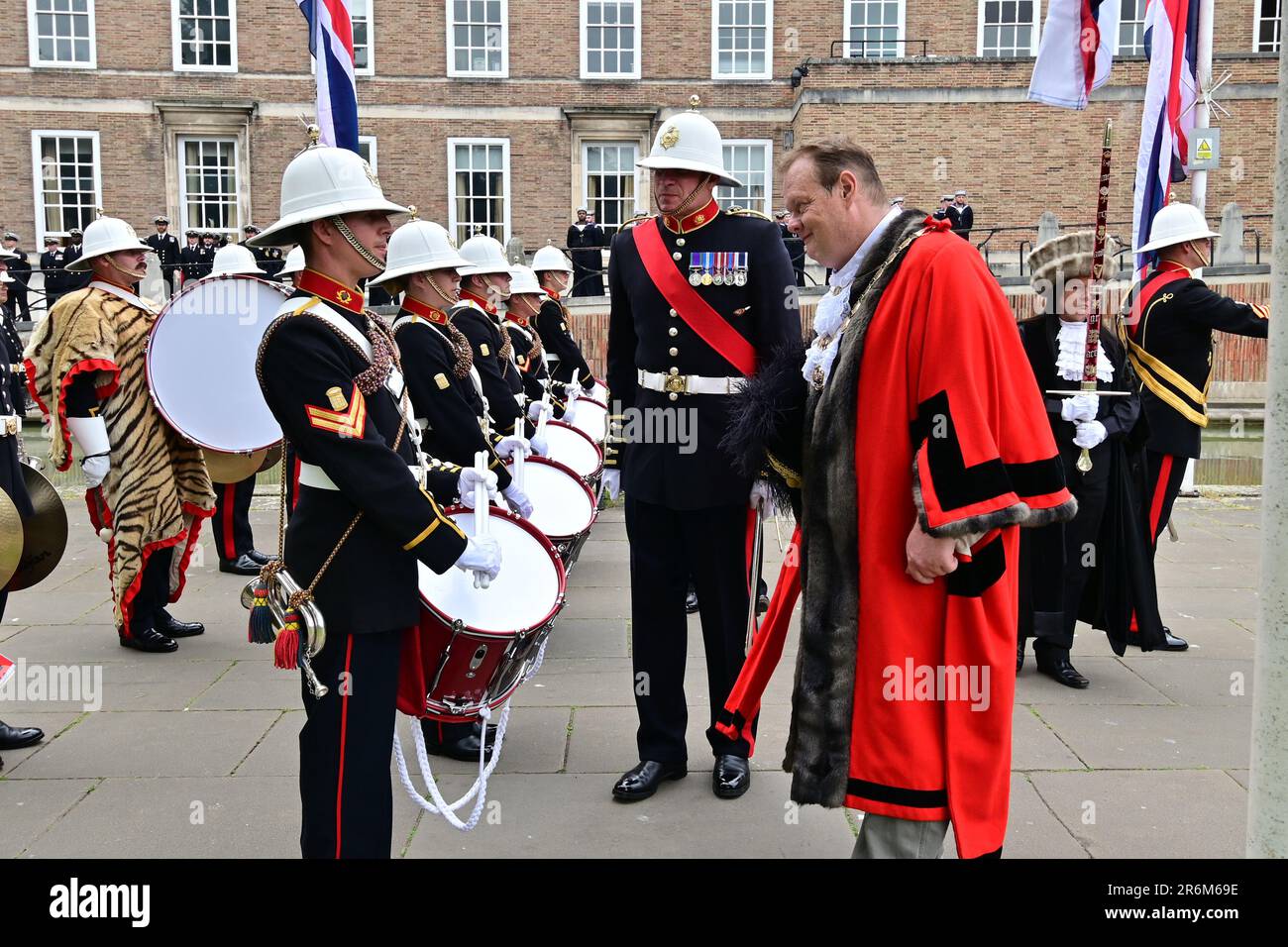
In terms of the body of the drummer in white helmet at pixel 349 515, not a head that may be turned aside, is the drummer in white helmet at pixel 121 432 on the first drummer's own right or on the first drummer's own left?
on the first drummer's own left

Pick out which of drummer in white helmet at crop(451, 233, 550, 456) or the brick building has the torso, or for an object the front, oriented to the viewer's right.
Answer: the drummer in white helmet

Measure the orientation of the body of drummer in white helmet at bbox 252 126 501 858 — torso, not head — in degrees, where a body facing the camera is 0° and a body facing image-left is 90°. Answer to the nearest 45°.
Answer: approximately 270°

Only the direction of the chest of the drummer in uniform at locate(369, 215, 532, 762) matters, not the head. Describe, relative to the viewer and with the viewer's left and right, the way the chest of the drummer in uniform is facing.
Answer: facing to the right of the viewer

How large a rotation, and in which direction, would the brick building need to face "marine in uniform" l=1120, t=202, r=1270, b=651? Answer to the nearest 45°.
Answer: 0° — it already faces them

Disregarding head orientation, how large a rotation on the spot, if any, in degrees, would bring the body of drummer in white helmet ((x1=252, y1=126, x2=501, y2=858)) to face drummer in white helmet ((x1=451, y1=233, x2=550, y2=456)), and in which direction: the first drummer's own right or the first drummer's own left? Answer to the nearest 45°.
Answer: approximately 90° to the first drummer's own left

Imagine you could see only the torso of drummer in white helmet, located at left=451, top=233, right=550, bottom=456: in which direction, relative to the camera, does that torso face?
to the viewer's right

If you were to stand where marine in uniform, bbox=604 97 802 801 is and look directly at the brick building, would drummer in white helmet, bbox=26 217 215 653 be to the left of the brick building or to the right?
left

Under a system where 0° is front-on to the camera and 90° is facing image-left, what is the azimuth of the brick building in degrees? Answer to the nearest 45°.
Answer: approximately 0°

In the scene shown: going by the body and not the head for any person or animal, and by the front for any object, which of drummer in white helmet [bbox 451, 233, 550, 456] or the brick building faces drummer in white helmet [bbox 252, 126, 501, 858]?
the brick building

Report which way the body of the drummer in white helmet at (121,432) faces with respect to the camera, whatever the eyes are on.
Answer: to the viewer's right

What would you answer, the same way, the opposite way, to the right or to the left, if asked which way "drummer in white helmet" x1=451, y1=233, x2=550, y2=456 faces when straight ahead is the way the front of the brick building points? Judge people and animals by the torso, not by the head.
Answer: to the left
